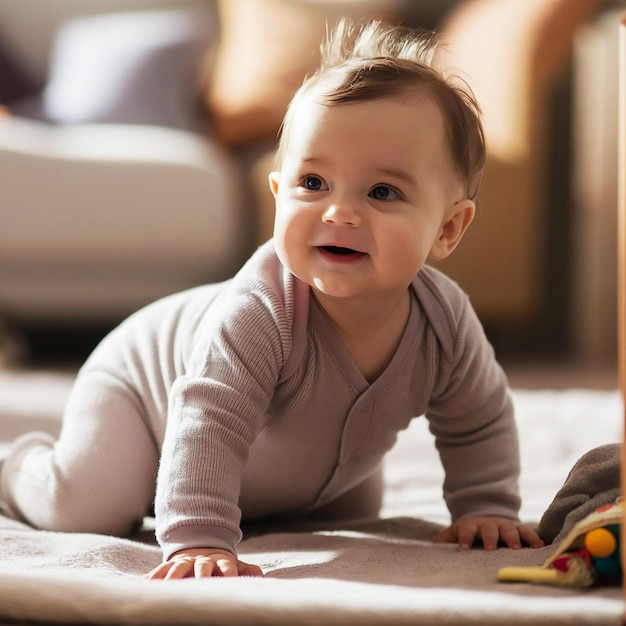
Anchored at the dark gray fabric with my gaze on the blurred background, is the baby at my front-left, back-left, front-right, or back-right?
front-left

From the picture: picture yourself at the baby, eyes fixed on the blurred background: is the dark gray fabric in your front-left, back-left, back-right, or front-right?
back-right

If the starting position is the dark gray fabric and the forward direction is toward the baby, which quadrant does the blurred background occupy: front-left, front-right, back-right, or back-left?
front-right

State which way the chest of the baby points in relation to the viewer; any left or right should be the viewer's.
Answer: facing the viewer and to the right of the viewer
